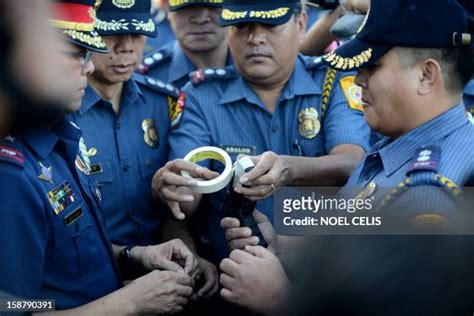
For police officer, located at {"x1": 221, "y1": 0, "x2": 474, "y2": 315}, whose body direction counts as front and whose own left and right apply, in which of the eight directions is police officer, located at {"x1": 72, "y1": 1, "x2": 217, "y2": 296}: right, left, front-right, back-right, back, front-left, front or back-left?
front-right

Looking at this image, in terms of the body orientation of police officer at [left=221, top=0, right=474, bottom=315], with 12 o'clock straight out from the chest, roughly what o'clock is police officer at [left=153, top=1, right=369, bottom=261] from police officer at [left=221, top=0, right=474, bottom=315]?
police officer at [left=153, top=1, right=369, bottom=261] is roughly at 2 o'clock from police officer at [left=221, top=0, right=474, bottom=315].

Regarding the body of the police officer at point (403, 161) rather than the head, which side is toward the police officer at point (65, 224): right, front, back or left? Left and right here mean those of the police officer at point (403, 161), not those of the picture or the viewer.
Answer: front

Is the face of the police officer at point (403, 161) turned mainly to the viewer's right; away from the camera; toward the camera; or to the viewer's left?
to the viewer's left

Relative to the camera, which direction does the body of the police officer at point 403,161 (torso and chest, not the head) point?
to the viewer's left

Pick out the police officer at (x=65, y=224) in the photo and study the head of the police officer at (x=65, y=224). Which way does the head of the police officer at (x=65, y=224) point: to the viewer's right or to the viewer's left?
to the viewer's right

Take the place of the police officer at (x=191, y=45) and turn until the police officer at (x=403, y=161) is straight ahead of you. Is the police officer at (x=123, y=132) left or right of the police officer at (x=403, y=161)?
right
